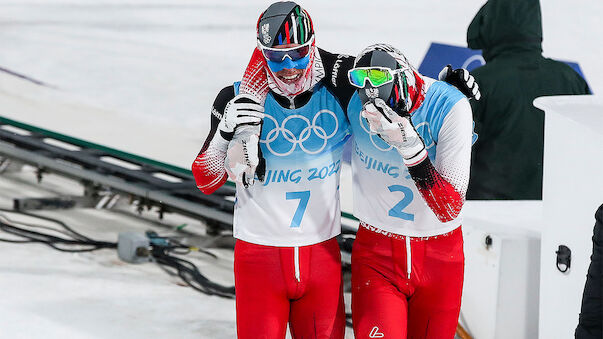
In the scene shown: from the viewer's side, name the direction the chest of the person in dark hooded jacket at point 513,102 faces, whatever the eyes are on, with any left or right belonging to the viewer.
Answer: facing away from the viewer and to the left of the viewer

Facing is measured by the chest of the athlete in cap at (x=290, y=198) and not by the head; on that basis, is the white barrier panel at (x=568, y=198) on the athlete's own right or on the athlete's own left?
on the athlete's own left

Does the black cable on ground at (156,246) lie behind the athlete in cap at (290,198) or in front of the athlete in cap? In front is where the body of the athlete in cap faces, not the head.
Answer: behind

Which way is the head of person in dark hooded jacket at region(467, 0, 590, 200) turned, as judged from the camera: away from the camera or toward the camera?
away from the camera

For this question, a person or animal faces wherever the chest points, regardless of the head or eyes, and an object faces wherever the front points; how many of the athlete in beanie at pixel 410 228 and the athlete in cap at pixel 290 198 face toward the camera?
2

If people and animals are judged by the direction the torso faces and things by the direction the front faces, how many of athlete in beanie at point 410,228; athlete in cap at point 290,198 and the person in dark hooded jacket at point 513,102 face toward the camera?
2
